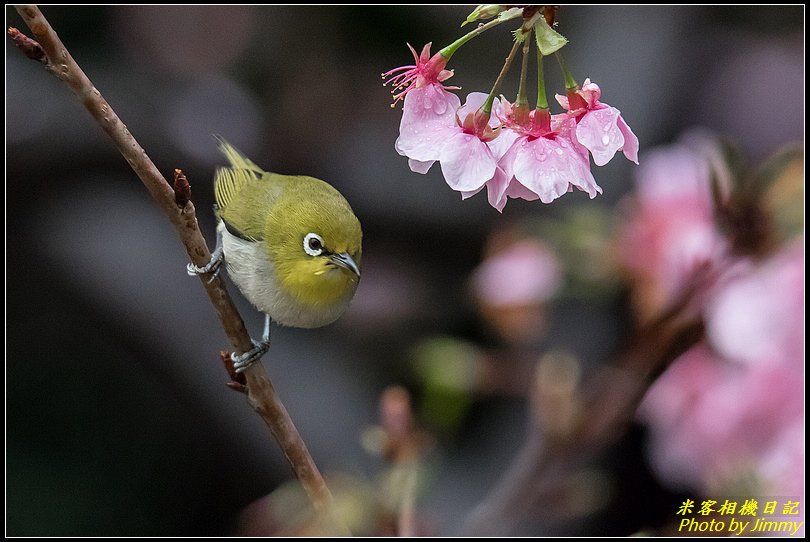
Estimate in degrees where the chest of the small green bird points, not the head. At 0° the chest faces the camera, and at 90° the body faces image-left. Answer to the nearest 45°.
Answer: approximately 315°
